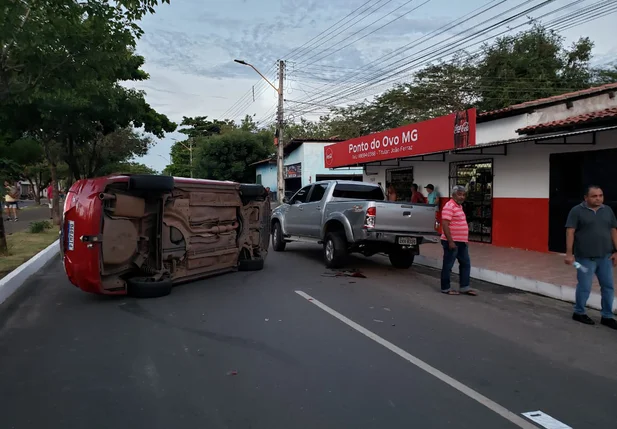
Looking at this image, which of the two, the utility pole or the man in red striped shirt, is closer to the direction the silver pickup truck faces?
the utility pole

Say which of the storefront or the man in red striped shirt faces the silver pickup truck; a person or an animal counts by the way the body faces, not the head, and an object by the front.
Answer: the storefront

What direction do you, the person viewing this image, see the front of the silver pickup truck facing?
facing away from the viewer and to the left of the viewer

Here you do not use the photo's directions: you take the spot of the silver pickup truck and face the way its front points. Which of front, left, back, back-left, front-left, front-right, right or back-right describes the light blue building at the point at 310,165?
front-right

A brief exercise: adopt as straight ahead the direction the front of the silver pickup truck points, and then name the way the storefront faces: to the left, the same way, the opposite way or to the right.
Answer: to the left

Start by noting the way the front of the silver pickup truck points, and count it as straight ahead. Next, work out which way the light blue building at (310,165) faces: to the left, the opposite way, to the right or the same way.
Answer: to the left

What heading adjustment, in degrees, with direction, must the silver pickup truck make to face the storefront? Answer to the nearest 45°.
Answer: approximately 90° to its right

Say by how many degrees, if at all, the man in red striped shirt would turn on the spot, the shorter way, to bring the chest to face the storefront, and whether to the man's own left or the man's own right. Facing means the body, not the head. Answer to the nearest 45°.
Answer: approximately 135° to the man's own left

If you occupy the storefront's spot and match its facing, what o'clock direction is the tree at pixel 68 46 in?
The tree is roughly at 12 o'clock from the storefront.

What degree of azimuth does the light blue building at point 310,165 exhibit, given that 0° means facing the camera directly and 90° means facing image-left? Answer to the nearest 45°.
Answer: approximately 45°

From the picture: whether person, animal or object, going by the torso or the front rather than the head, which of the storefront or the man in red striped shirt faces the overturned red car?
the storefront
